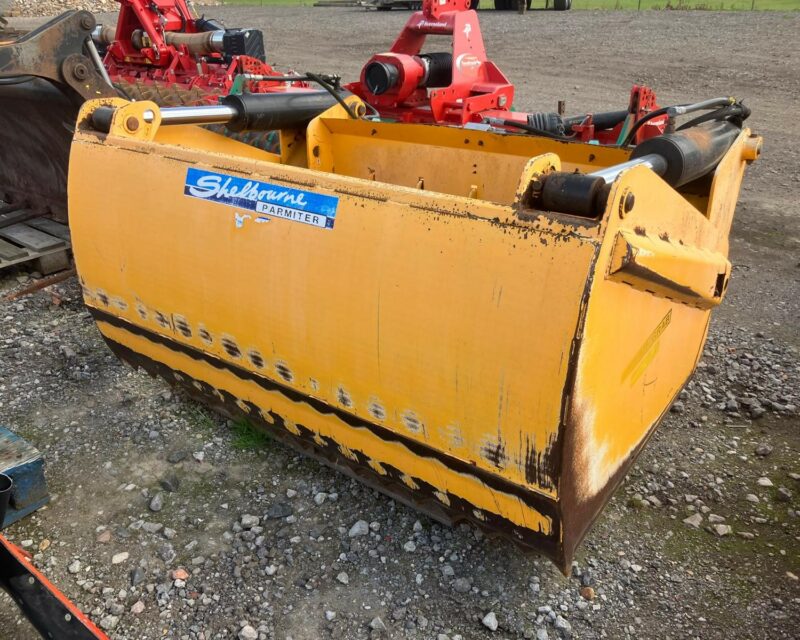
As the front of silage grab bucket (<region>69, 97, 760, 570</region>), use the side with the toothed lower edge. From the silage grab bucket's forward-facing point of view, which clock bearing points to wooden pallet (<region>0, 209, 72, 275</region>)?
The wooden pallet is roughly at 3 o'clock from the silage grab bucket.

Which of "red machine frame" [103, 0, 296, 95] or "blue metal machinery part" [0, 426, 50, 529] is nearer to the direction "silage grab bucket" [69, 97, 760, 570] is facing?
the blue metal machinery part

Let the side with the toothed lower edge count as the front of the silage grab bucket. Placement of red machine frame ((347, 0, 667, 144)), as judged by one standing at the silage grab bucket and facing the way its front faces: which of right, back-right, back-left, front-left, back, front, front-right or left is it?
back-right

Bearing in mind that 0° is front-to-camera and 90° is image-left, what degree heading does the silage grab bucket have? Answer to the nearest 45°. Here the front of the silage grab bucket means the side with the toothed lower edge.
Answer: approximately 45°

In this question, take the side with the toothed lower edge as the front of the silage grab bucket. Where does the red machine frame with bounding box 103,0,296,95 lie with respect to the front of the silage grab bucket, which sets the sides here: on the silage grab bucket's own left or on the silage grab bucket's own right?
on the silage grab bucket's own right

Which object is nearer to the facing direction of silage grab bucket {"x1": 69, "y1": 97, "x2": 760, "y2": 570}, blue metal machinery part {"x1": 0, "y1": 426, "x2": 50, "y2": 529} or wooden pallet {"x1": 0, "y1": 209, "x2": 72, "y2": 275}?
the blue metal machinery part
